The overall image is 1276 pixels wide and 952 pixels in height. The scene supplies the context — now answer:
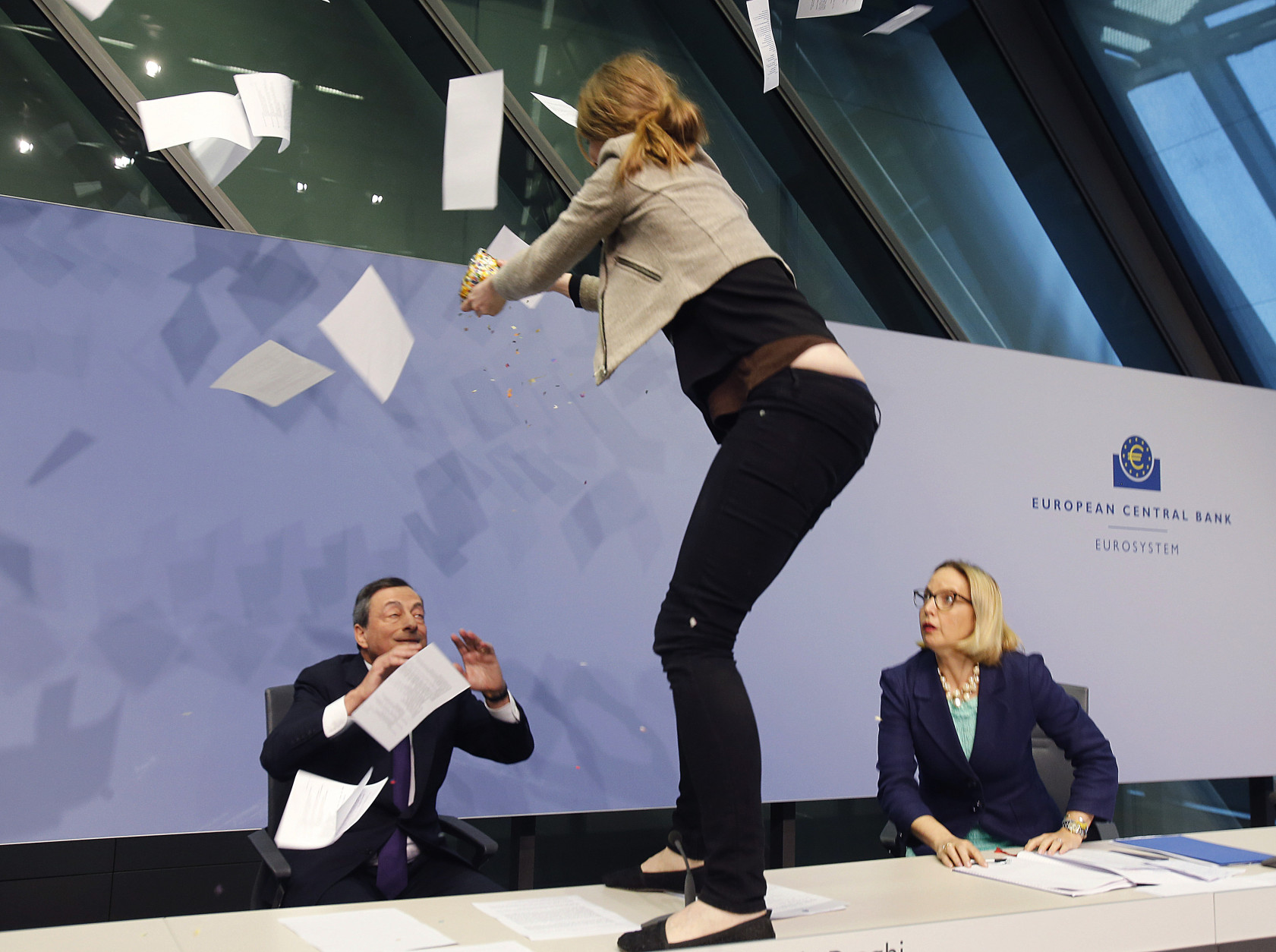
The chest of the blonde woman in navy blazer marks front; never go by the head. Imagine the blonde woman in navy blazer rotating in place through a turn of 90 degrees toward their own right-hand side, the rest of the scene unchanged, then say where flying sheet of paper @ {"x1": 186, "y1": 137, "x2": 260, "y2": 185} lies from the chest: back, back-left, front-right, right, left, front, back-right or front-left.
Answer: front

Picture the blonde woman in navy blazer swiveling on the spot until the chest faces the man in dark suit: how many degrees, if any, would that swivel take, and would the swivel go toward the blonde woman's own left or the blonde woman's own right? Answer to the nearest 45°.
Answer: approximately 90° to the blonde woman's own right

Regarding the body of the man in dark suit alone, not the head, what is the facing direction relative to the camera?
toward the camera

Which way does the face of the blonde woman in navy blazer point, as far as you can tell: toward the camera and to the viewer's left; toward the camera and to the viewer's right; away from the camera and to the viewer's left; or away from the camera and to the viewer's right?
toward the camera and to the viewer's left

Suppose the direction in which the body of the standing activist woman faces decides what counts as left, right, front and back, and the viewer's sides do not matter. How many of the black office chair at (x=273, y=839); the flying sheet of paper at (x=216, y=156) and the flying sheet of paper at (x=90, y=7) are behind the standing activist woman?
0

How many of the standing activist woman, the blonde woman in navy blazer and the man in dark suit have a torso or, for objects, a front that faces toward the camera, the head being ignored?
2

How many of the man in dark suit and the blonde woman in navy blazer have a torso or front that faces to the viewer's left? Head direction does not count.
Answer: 0

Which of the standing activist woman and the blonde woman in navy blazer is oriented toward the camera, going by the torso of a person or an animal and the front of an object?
the blonde woman in navy blazer

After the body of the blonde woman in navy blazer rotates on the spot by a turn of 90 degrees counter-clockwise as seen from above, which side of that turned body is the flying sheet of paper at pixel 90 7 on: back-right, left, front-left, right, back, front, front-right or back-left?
back

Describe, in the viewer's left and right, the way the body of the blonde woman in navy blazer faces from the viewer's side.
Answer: facing the viewer

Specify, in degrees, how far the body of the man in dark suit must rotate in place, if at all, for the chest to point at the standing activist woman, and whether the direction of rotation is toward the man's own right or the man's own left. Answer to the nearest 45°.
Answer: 0° — they already face them

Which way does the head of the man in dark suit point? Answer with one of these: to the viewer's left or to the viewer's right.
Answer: to the viewer's right
